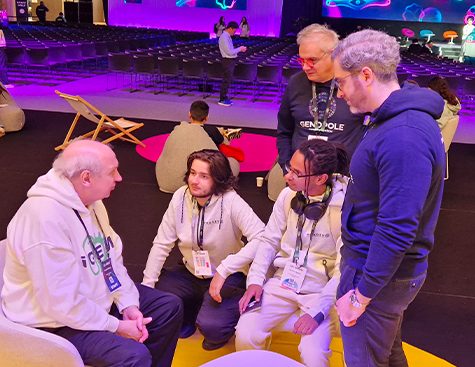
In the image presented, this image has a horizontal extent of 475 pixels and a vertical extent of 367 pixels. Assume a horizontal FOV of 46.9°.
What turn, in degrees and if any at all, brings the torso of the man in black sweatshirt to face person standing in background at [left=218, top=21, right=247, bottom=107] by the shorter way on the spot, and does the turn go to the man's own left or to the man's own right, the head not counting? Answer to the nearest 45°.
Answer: approximately 180°

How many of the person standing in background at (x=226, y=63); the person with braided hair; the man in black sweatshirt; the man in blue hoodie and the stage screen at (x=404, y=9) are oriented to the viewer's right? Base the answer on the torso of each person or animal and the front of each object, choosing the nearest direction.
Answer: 1

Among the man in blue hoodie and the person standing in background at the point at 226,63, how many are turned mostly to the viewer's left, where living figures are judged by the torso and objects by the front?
1

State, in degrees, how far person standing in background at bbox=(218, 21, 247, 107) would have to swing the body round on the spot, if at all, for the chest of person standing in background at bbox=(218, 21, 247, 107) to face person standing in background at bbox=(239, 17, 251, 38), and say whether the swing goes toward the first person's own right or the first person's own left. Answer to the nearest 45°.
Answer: approximately 90° to the first person's own left

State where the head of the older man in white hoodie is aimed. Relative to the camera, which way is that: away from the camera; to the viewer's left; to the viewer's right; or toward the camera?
to the viewer's right

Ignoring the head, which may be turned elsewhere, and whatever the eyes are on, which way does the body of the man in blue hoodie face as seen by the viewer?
to the viewer's left

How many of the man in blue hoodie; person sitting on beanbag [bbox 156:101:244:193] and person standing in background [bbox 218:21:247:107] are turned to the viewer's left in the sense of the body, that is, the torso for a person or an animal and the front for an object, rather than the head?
1

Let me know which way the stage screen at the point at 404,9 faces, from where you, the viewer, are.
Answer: facing the viewer

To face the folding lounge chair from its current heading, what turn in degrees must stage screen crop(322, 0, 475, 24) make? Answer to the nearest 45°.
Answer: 0° — it already faces it

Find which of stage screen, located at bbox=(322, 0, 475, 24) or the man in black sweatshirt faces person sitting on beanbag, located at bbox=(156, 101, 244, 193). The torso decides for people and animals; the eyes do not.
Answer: the stage screen

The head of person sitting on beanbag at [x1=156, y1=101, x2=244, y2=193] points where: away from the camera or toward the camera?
away from the camera

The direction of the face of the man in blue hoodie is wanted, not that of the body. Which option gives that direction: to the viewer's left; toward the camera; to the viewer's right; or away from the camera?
to the viewer's left

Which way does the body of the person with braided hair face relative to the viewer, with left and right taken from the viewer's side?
facing the viewer and to the left of the viewer

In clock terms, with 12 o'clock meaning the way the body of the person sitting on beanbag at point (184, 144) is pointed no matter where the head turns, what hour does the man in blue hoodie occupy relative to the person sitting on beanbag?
The man in blue hoodie is roughly at 4 o'clock from the person sitting on beanbag.

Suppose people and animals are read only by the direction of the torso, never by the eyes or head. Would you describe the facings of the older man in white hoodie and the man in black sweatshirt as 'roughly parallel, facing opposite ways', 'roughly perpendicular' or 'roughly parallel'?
roughly perpendicular
